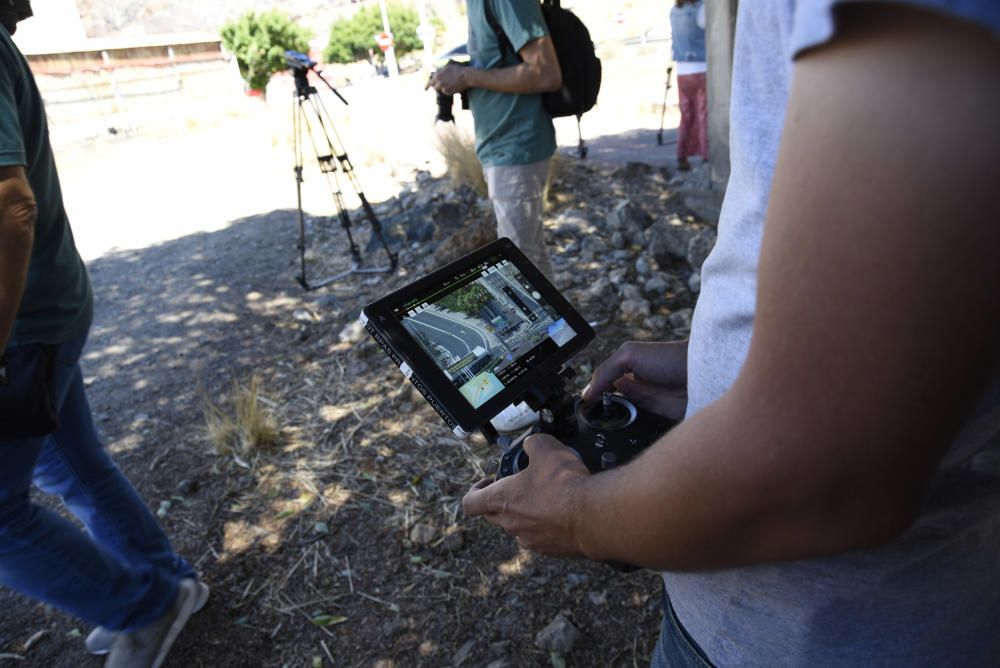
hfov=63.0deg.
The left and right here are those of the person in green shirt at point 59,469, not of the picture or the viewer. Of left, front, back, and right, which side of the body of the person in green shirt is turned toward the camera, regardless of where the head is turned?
left

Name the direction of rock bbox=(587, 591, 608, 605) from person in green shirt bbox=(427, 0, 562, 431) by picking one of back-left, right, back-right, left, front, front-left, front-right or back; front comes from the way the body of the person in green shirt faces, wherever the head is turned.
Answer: left

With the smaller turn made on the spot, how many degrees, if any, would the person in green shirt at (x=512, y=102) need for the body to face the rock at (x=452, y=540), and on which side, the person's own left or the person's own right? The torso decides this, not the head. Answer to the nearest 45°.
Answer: approximately 90° to the person's own left

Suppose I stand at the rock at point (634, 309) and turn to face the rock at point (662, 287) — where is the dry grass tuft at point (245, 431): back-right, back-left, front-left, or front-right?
back-left

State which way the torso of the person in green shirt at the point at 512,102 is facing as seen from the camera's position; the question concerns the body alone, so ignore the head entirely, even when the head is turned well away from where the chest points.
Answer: to the viewer's left

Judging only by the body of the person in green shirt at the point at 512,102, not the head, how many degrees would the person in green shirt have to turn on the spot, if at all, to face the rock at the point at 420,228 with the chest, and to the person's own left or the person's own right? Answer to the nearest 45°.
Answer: approximately 90° to the person's own right

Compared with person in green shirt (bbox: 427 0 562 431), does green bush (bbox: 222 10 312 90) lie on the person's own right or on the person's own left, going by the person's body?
on the person's own right
